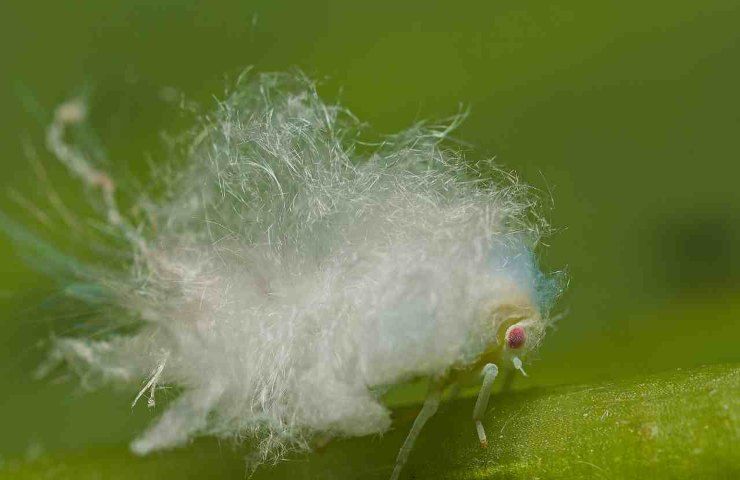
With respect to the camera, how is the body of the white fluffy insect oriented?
to the viewer's right
